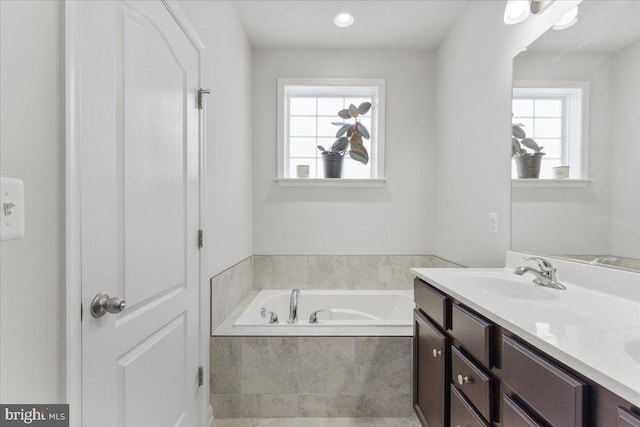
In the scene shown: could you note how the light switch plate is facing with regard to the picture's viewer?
facing the viewer and to the right of the viewer

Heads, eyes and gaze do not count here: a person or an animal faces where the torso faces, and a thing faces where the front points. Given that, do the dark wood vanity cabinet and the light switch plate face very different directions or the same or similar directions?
very different directions

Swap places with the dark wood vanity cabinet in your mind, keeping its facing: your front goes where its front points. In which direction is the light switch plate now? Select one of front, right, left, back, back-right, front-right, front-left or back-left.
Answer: front

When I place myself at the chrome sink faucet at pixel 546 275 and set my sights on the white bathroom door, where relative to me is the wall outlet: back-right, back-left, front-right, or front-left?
back-right

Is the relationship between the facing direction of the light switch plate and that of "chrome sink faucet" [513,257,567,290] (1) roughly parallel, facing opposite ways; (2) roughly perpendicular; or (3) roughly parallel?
roughly parallel, facing opposite ways

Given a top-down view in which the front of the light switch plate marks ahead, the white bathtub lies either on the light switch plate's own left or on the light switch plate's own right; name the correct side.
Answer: on the light switch plate's own left

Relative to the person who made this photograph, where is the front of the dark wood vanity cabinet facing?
facing the viewer and to the left of the viewer

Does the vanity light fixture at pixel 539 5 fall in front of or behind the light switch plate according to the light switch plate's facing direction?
in front

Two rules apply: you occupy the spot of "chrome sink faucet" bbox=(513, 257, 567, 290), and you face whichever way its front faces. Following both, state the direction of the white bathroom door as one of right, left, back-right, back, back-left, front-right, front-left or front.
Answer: front

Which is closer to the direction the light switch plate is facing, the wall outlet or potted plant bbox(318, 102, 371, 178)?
the wall outlet
